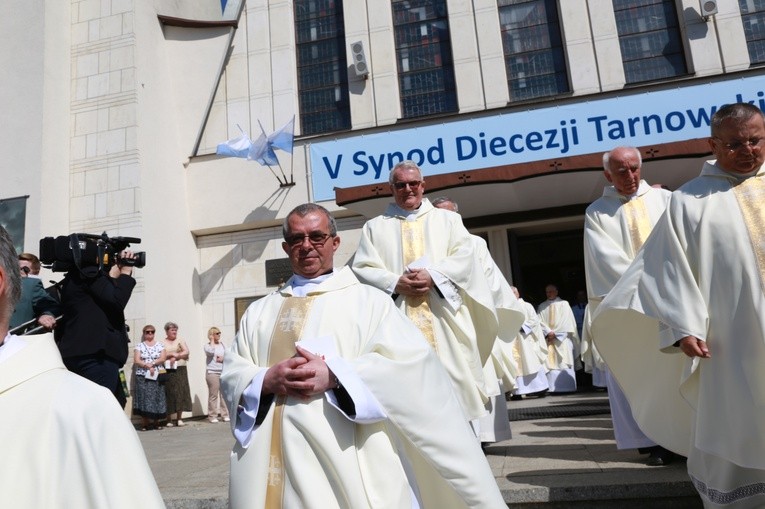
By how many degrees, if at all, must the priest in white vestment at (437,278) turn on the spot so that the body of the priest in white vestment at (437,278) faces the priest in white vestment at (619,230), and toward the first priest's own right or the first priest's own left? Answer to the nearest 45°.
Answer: approximately 90° to the first priest's own left

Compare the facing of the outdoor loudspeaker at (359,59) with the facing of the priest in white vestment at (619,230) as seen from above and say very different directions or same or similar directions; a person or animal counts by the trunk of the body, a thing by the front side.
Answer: same or similar directions

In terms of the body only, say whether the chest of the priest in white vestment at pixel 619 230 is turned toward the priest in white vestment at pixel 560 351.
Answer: no

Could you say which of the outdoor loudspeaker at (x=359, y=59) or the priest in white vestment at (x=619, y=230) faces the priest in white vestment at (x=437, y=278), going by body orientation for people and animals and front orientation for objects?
the outdoor loudspeaker

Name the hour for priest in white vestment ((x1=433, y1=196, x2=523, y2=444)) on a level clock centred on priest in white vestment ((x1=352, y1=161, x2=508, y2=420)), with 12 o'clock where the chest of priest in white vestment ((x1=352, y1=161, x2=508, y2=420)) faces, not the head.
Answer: priest in white vestment ((x1=433, y1=196, x2=523, y2=444)) is roughly at 7 o'clock from priest in white vestment ((x1=352, y1=161, x2=508, y2=420)).

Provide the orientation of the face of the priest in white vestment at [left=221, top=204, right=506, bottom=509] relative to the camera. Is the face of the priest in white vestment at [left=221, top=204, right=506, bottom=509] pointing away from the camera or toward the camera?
toward the camera

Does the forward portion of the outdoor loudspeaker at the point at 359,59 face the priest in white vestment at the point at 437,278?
yes

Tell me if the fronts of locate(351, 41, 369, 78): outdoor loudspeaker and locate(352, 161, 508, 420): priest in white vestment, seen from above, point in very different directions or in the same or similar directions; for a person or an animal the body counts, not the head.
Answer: same or similar directions

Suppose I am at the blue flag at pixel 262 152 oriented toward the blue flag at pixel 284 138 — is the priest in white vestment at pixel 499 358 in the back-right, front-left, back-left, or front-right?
front-right

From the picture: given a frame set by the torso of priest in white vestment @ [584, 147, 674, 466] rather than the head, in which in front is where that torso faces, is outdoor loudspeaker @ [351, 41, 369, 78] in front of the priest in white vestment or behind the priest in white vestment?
behind

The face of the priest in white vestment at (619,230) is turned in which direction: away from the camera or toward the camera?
toward the camera

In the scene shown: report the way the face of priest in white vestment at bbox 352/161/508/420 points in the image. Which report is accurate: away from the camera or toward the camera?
toward the camera

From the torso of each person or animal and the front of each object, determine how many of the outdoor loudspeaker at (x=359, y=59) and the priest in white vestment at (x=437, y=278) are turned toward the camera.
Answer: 2

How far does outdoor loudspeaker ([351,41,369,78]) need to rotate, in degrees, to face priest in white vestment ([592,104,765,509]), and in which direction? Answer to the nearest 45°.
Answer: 0° — it already faces them

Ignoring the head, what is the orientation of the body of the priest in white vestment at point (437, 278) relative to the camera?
toward the camera

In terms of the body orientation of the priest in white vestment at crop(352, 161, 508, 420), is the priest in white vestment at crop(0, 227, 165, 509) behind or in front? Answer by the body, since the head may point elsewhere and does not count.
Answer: in front

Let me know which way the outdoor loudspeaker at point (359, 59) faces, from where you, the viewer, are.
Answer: facing the viewer
